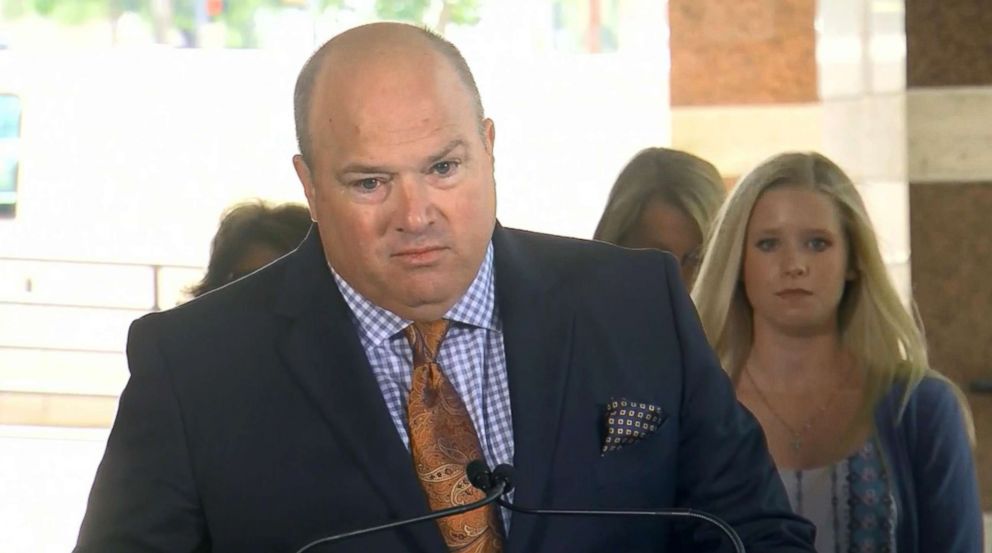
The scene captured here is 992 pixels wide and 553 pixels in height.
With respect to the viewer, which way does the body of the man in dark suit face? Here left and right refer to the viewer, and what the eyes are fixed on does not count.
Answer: facing the viewer

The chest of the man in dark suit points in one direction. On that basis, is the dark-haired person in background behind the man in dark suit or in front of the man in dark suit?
behind

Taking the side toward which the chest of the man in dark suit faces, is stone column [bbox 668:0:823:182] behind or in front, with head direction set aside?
behind

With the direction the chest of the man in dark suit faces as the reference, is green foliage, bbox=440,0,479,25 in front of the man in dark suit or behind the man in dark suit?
behind

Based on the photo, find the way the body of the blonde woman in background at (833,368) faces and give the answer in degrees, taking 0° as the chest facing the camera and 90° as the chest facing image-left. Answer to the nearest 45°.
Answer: approximately 0°

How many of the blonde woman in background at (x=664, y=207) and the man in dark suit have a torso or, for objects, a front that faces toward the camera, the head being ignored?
2

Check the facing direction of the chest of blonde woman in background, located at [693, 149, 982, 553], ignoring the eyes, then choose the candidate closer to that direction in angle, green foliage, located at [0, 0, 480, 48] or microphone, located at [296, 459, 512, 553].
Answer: the microphone

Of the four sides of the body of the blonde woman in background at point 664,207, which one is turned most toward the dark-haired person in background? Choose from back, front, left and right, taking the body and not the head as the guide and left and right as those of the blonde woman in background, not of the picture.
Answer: right

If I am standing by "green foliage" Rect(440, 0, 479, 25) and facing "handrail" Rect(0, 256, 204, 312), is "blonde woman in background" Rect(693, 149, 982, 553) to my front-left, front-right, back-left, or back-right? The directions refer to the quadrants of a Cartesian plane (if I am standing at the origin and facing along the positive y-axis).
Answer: front-left

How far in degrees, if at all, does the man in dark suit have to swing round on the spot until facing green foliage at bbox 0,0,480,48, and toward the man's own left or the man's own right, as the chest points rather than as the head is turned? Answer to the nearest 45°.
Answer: approximately 180°

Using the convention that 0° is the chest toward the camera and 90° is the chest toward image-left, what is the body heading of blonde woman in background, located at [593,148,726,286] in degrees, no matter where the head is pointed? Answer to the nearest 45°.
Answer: approximately 0°

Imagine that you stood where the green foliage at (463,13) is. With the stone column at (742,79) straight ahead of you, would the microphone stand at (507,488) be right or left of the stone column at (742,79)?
right
